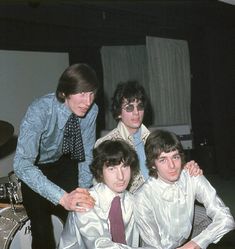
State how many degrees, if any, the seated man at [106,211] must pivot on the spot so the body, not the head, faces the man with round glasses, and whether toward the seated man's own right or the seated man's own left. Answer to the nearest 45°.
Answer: approximately 135° to the seated man's own left

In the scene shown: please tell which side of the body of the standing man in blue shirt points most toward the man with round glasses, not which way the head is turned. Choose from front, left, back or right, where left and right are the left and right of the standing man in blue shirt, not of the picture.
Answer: left
